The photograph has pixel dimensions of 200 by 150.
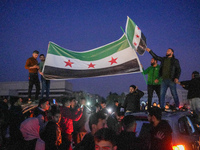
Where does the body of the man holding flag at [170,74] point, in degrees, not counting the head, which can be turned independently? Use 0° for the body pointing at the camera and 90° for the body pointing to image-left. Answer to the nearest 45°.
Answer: approximately 45°

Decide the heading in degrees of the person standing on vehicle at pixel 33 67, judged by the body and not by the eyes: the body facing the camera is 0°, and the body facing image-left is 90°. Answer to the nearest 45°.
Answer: approximately 315°

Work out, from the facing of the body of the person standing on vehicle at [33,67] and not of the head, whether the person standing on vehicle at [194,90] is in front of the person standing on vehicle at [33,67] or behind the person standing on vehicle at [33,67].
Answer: in front

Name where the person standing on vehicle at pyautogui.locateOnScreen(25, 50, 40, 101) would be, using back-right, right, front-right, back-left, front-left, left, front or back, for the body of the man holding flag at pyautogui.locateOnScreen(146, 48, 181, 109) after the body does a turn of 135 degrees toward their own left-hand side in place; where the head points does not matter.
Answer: back
